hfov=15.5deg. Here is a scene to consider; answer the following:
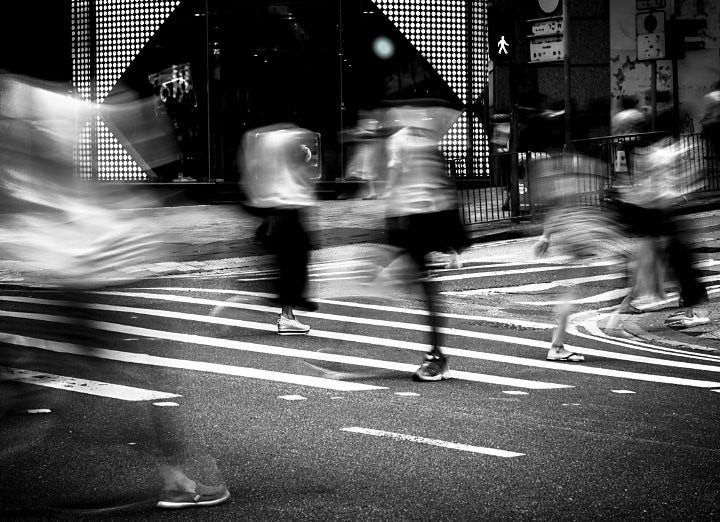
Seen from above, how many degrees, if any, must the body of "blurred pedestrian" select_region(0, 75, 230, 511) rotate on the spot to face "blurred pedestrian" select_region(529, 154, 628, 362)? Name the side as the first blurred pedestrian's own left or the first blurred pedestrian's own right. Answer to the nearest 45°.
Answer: approximately 45° to the first blurred pedestrian's own left

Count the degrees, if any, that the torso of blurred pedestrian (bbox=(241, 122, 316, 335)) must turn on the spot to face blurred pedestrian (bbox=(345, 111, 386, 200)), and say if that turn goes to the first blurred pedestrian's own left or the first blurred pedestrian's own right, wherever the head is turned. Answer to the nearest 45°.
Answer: approximately 90° to the first blurred pedestrian's own left

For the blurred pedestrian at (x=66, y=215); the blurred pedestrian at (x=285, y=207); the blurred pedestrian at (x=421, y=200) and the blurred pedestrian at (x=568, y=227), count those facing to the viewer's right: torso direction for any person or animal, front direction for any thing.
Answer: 3

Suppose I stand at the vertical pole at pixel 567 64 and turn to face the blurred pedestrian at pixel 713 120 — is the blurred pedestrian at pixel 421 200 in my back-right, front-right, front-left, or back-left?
back-right

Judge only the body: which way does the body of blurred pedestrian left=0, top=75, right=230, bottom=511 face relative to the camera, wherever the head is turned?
to the viewer's right

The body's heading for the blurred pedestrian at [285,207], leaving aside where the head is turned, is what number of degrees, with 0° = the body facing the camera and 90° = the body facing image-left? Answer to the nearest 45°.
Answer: approximately 270°
